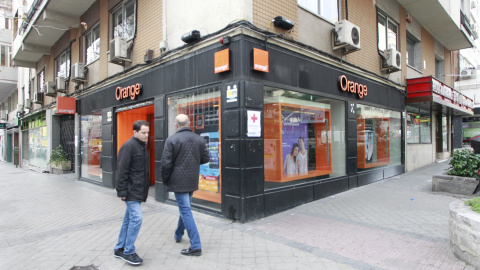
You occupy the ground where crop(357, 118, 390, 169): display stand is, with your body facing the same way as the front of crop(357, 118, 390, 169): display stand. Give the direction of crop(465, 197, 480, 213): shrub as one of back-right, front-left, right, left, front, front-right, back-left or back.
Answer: front-right

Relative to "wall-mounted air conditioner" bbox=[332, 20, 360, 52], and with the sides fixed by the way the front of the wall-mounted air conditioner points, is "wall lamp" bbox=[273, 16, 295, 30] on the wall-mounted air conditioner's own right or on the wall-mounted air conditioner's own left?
on the wall-mounted air conditioner's own right

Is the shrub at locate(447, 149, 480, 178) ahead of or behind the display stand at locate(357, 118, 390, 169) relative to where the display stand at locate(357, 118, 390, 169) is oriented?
ahead

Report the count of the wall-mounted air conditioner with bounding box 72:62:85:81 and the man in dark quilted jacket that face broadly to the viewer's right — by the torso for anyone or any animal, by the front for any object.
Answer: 0

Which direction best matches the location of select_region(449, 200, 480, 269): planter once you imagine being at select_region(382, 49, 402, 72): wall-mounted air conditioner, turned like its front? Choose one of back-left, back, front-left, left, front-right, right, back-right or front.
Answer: front-right

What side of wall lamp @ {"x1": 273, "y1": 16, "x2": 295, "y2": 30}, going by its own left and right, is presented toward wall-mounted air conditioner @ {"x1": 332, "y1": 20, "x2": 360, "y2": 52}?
left

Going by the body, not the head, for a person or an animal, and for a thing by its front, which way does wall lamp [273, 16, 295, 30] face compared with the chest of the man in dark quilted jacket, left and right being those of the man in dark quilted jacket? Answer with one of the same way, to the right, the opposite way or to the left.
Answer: the opposite way

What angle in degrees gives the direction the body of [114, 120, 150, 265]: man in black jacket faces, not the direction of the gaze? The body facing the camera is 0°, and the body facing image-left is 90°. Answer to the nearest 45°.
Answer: approximately 315°

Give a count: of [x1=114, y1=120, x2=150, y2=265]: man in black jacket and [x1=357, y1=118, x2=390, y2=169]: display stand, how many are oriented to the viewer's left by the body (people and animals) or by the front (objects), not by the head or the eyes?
0
